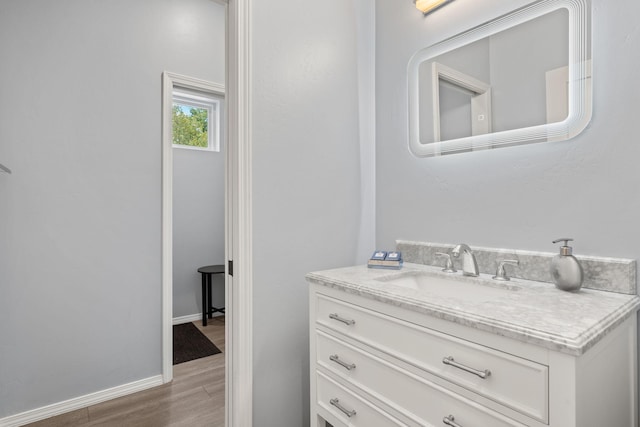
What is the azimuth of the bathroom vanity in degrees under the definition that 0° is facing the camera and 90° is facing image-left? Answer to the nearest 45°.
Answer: approximately 45°

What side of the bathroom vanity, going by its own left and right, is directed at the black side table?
right

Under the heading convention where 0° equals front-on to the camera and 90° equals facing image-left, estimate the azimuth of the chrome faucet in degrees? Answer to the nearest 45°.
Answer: approximately 45°
